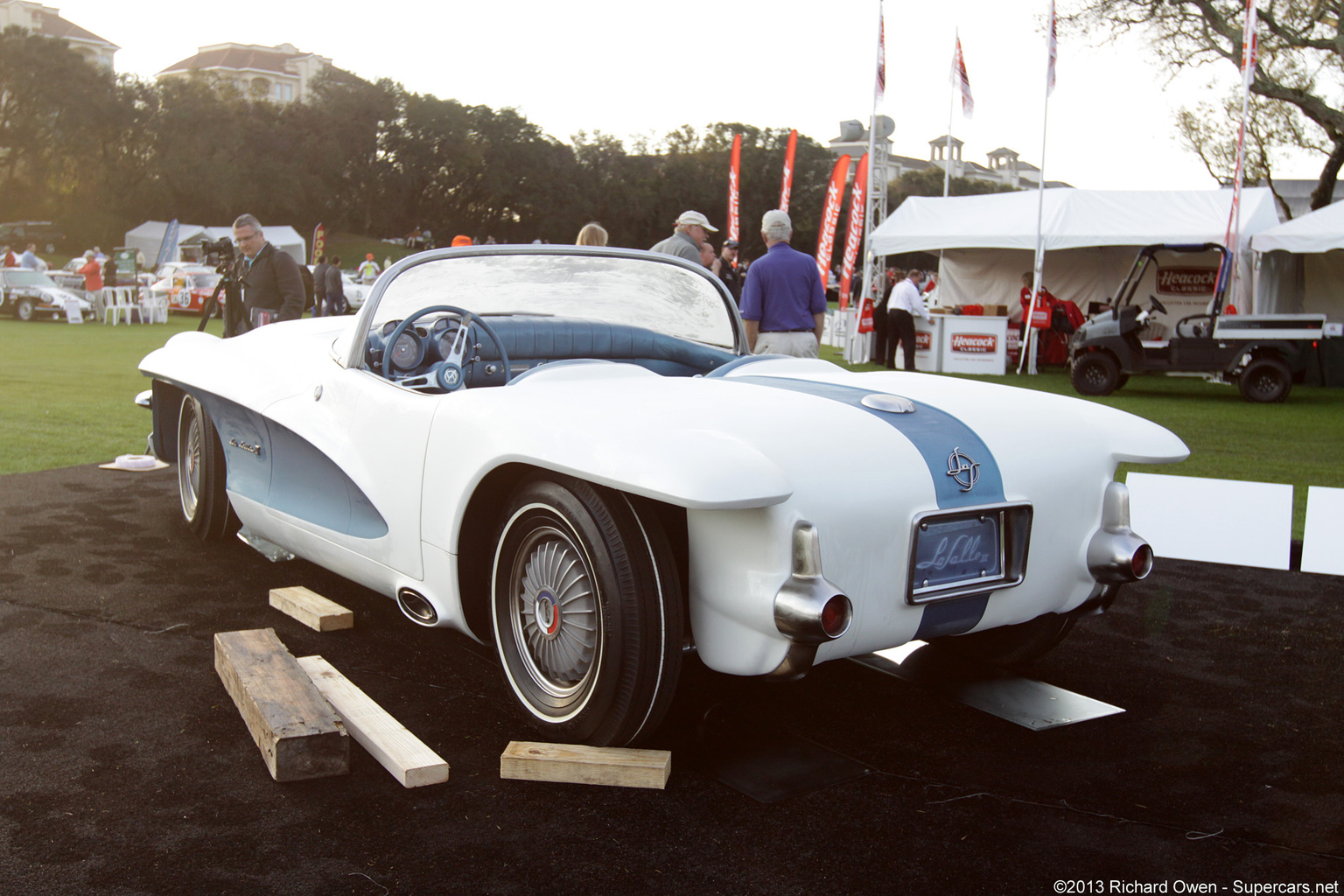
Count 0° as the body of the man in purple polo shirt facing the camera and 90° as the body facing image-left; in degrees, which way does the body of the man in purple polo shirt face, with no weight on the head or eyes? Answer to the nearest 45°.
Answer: approximately 180°

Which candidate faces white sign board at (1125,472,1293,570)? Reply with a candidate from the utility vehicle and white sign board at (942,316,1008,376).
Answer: white sign board at (942,316,1008,376)

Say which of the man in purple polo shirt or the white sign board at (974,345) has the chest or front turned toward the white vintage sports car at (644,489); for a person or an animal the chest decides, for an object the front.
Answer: the white sign board

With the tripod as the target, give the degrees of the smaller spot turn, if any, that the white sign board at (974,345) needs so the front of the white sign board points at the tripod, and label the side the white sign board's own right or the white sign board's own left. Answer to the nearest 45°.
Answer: approximately 45° to the white sign board's own right

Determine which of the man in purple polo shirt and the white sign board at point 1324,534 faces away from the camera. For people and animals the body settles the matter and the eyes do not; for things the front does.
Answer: the man in purple polo shirt
